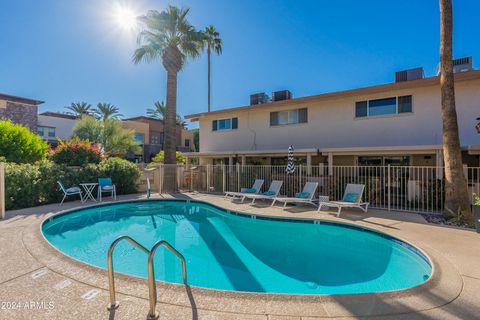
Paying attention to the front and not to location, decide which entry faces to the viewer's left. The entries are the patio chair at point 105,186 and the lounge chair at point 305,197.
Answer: the lounge chair

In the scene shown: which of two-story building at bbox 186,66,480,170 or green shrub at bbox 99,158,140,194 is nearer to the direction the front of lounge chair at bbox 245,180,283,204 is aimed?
the green shrub

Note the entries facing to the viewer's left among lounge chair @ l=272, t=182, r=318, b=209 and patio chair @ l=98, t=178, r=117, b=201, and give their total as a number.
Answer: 1

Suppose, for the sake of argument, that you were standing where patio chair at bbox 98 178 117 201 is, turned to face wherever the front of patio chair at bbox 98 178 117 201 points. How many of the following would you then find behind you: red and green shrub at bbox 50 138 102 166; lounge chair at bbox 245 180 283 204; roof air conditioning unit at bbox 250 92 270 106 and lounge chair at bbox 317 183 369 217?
1

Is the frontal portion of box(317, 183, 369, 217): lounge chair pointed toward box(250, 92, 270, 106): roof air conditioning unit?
no

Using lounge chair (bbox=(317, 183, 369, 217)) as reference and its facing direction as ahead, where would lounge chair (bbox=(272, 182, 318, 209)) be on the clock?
lounge chair (bbox=(272, 182, 318, 209)) is roughly at 2 o'clock from lounge chair (bbox=(317, 183, 369, 217)).

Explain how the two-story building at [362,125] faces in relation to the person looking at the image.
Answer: facing the viewer and to the left of the viewer

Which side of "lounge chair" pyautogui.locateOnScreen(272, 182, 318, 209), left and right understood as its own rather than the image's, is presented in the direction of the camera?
left

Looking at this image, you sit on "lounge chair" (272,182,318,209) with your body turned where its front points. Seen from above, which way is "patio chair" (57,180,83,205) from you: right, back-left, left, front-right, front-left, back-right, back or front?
front

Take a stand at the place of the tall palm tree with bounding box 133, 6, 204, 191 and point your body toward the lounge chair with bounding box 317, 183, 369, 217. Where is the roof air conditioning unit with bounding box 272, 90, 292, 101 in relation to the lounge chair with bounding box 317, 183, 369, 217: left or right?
left

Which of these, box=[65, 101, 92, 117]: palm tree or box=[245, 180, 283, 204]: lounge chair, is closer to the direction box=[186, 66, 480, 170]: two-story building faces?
the lounge chair

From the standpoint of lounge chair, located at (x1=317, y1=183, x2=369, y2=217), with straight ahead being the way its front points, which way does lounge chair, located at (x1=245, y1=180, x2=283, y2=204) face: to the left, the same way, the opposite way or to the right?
the same way

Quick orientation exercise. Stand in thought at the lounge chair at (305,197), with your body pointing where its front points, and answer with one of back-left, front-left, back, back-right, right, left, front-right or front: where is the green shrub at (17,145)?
front

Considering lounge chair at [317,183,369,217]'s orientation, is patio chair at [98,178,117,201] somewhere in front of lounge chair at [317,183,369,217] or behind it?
in front

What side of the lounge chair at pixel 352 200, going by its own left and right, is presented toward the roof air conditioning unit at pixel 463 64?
back

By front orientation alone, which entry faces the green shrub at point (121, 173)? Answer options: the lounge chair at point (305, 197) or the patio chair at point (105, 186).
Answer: the lounge chair
